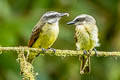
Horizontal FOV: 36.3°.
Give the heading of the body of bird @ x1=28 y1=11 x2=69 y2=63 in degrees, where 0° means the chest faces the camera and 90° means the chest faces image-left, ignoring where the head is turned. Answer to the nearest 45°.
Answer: approximately 315°

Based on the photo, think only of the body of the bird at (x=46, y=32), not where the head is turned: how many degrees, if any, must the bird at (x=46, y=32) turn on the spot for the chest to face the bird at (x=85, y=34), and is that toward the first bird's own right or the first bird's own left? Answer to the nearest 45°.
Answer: approximately 45° to the first bird's own left
